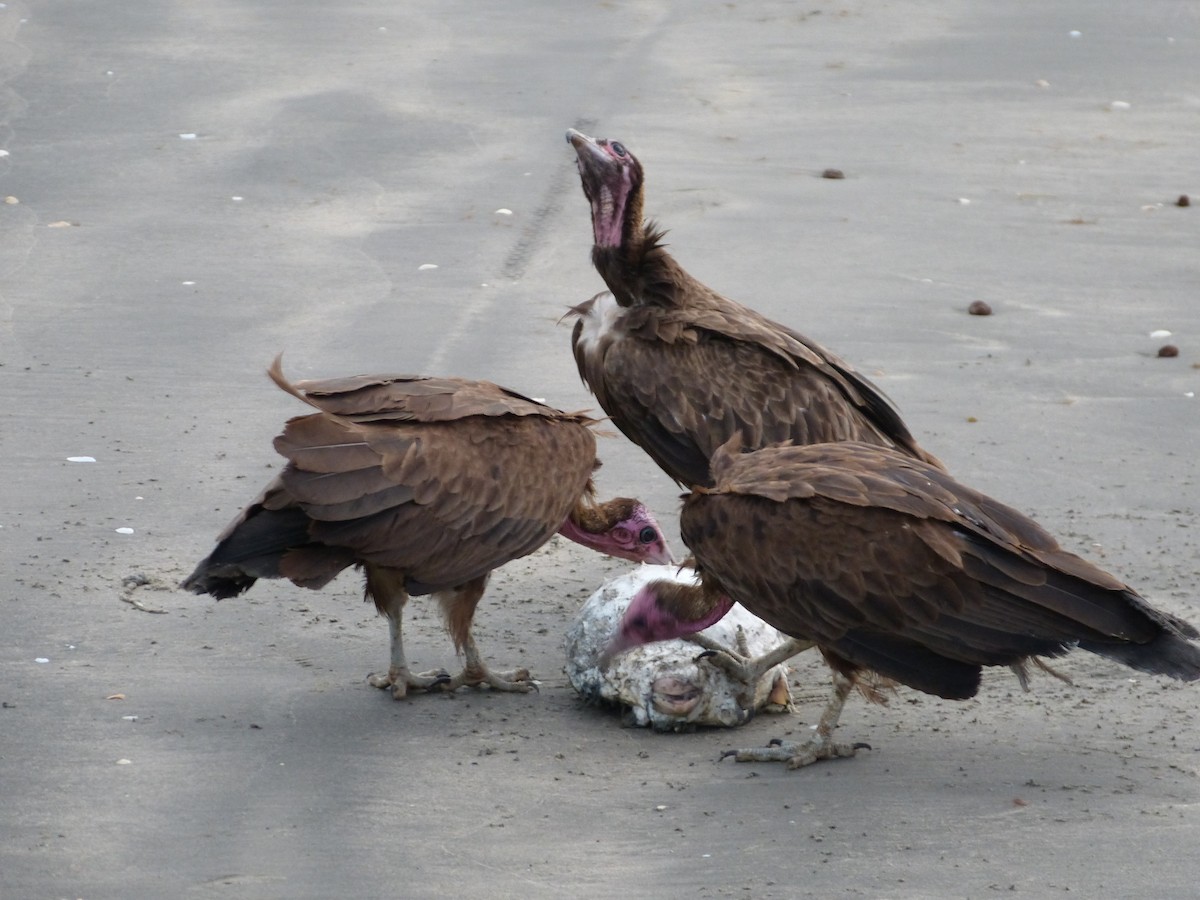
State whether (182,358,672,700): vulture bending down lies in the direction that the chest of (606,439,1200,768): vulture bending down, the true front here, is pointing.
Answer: yes

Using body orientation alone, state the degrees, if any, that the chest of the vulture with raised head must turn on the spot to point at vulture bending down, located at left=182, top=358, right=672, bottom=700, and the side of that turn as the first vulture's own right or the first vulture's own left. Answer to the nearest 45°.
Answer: approximately 45° to the first vulture's own left

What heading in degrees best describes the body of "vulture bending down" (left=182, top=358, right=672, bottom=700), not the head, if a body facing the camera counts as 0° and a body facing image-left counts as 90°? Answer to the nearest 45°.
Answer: approximately 270°

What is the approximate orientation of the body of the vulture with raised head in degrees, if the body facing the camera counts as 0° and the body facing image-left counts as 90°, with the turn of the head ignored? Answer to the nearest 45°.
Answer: approximately 90°

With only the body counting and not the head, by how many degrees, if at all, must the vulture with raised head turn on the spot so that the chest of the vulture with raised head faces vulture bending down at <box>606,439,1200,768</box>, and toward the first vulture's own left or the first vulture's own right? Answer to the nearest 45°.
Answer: approximately 135° to the first vulture's own left

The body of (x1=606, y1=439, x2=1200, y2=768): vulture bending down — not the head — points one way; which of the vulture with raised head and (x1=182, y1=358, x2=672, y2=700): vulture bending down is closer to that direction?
the vulture bending down

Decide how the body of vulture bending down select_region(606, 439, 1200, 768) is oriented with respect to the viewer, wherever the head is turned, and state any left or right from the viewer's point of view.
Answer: facing to the left of the viewer

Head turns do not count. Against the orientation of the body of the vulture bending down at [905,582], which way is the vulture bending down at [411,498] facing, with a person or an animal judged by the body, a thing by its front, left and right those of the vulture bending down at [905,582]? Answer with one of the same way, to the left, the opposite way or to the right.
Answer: the opposite way

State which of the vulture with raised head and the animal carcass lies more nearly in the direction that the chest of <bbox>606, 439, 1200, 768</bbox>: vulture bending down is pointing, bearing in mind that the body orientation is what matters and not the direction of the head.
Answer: the animal carcass
